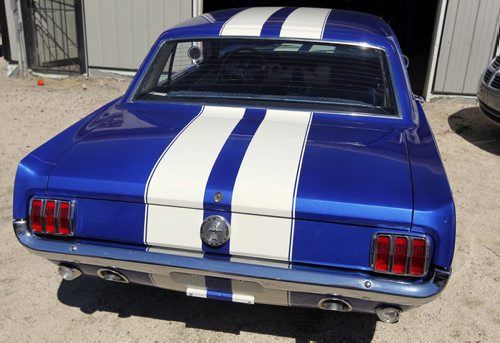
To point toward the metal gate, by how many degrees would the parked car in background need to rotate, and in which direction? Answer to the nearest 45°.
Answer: approximately 45° to its right

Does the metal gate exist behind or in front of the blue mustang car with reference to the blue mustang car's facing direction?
in front

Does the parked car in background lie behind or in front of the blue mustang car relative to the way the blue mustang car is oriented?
in front

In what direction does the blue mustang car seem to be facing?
away from the camera

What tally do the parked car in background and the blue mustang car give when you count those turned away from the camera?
1

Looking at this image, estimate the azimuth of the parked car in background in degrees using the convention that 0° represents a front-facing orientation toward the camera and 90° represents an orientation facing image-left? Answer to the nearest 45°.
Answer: approximately 45°

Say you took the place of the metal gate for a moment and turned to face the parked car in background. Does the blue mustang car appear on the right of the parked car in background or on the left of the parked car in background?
right

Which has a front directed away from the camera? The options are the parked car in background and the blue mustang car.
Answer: the blue mustang car
